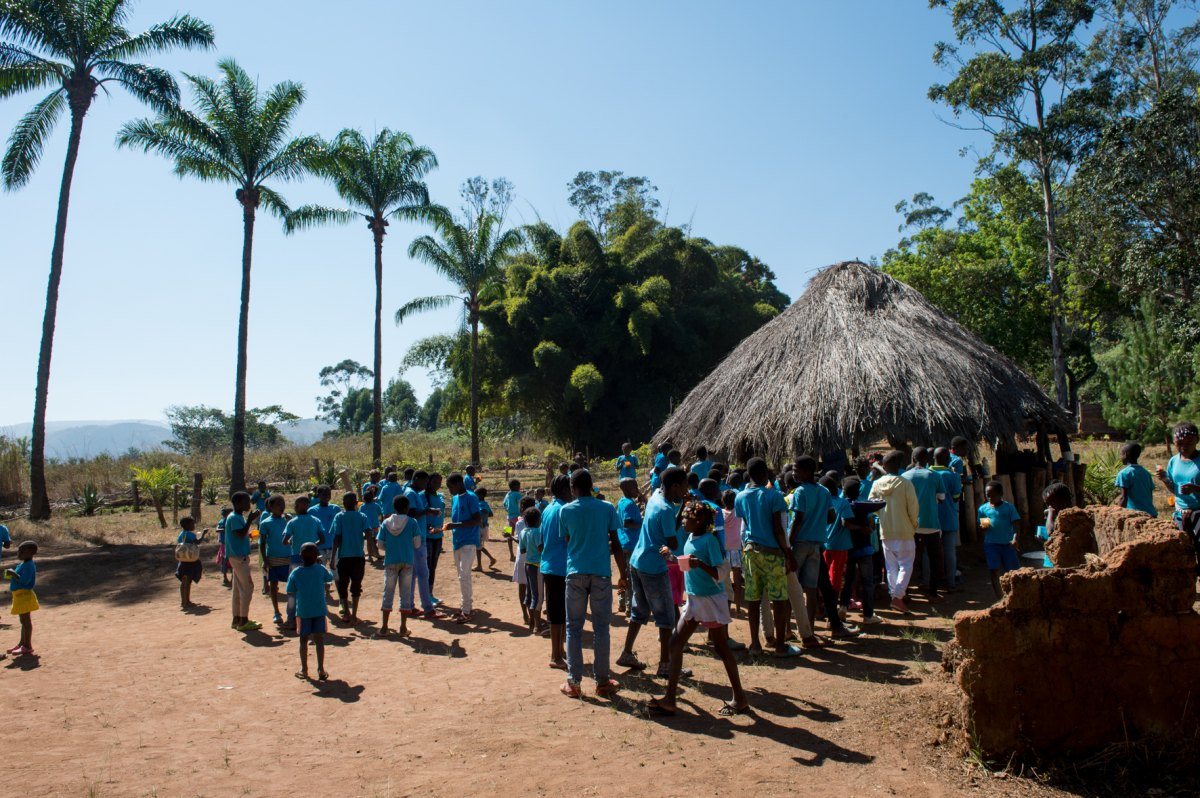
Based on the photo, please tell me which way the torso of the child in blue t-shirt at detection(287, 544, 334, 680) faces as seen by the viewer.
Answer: away from the camera

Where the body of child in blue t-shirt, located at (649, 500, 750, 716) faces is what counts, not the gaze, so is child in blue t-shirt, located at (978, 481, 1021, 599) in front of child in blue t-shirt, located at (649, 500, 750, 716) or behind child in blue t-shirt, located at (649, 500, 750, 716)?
behind

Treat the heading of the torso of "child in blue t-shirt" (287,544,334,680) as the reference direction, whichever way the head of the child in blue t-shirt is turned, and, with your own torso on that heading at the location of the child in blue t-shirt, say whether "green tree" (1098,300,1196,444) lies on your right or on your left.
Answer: on your right

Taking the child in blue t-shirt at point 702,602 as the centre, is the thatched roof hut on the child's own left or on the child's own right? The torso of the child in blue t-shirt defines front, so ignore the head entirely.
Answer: on the child's own right

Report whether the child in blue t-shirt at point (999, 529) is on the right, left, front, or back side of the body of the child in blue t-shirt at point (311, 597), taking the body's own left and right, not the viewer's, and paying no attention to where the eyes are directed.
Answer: right

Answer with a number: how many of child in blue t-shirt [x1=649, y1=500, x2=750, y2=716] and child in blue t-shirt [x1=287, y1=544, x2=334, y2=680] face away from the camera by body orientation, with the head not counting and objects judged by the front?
1

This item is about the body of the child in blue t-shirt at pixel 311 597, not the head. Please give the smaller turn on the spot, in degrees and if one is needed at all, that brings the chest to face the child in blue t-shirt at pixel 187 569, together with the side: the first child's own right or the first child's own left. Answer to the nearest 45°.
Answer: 0° — they already face them

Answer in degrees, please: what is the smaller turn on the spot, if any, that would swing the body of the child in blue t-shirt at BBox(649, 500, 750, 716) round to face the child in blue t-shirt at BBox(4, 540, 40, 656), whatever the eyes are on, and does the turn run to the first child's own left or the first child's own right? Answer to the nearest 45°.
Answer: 0° — they already face them

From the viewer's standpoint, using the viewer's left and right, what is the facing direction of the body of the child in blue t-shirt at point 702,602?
facing to the left of the viewer
